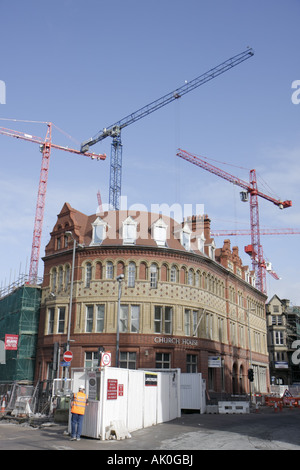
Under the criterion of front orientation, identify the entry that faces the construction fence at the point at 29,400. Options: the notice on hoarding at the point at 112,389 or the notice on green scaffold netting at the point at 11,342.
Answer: the notice on green scaffold netting at the point at 11,342

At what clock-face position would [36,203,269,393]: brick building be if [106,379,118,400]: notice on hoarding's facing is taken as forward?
The brick building is roughly at 6 o'clock from the notice on hoarding.

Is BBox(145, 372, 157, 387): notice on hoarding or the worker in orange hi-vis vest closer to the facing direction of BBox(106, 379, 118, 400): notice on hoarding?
the worker in orange hi-vis vest
